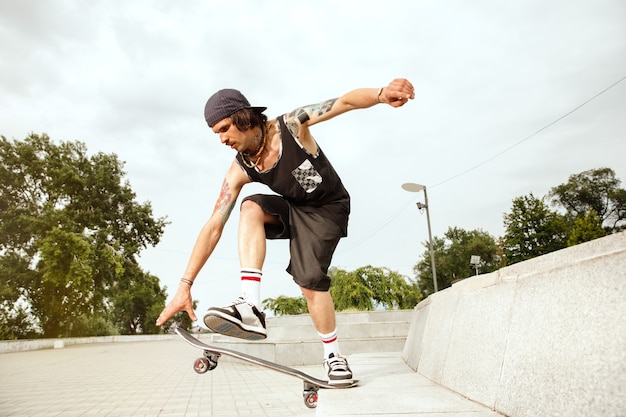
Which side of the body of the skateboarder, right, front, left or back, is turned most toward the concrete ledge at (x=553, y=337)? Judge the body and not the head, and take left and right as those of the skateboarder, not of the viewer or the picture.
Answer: left

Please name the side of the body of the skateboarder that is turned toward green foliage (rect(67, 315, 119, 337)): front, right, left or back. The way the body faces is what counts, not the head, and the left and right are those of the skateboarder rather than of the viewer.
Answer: right

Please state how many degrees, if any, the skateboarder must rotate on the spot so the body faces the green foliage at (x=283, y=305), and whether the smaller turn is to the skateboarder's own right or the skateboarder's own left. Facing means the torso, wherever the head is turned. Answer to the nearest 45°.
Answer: approximately 135° to the skateboarder's own right

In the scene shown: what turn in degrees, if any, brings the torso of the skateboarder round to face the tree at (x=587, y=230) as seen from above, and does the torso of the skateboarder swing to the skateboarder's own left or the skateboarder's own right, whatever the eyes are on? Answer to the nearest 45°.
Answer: approximately 180°

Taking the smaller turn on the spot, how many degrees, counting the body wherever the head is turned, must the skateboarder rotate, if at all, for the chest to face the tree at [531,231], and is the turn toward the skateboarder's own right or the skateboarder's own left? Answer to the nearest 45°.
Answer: approximately 180°

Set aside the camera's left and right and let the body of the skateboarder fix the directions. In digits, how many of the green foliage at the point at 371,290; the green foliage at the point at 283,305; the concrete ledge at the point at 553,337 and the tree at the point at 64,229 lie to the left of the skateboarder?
1

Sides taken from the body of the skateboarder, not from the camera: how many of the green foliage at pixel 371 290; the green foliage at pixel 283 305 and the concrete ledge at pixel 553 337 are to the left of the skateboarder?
1

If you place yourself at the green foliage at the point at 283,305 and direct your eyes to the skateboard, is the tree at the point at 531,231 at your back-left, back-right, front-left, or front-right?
back-left

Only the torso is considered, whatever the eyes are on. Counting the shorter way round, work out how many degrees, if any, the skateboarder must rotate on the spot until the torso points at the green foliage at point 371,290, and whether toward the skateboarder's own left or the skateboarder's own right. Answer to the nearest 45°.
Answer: approximately 135° to the skateboarder's own right

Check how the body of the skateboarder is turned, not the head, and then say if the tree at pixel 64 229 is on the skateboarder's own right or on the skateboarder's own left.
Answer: on the skateboarder's own right

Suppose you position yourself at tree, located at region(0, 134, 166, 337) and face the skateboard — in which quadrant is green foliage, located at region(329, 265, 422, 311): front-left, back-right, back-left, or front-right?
front-left

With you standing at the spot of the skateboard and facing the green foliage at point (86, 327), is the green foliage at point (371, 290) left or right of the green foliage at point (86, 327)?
right
